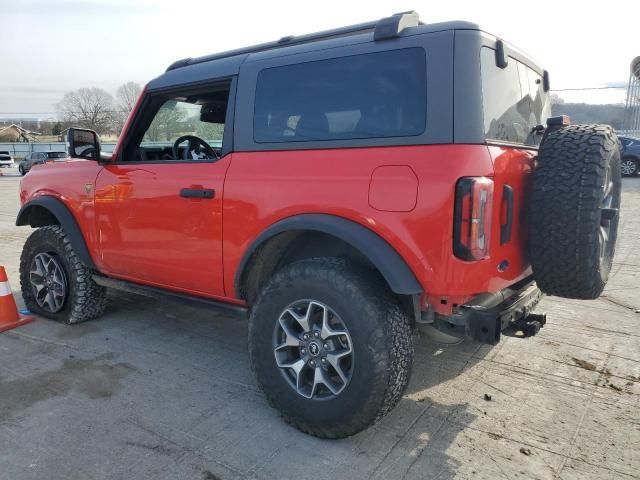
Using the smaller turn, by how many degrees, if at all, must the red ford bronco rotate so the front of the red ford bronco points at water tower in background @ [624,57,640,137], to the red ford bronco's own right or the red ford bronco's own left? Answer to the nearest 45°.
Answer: approximately 90° to the red ford bronco's own right

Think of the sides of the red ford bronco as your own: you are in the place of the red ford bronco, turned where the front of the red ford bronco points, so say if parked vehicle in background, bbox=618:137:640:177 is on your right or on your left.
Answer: on your right

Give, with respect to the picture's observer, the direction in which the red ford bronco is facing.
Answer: facing away from the viewer and to the left of the viewer
